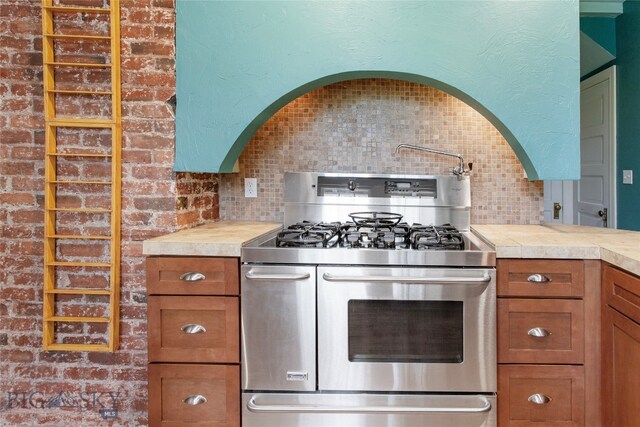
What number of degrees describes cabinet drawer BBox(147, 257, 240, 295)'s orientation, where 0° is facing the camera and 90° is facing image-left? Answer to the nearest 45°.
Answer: approximately 0°

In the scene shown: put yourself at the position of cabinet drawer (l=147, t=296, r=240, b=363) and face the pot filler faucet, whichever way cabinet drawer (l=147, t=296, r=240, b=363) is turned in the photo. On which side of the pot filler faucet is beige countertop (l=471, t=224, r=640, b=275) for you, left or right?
right

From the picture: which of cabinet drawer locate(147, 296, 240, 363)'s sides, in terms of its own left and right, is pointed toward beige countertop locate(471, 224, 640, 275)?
left

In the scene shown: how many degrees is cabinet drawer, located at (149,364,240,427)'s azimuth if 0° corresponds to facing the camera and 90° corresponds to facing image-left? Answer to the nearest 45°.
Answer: approximately 0°

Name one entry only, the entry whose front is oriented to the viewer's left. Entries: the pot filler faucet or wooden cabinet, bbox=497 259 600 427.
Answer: the pot filler faucet

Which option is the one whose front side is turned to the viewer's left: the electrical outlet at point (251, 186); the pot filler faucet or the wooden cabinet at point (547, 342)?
the pot filler faucet

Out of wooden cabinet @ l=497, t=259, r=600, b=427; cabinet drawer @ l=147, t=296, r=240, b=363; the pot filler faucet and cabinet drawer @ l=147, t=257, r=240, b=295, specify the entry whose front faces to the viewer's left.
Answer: the pot filler faucet
